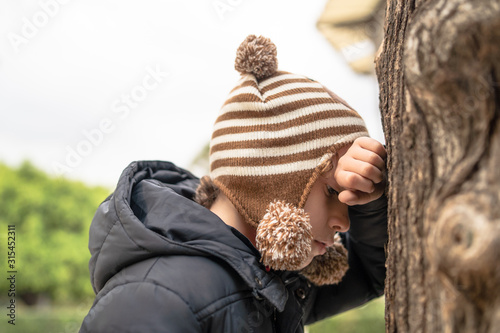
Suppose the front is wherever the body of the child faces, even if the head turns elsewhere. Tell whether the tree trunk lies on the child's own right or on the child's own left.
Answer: on the child's own right

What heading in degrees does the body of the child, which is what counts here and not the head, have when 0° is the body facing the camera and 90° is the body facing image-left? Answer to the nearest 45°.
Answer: approximately 270°

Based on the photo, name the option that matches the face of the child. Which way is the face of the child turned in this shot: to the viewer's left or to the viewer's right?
to the viewer's right
